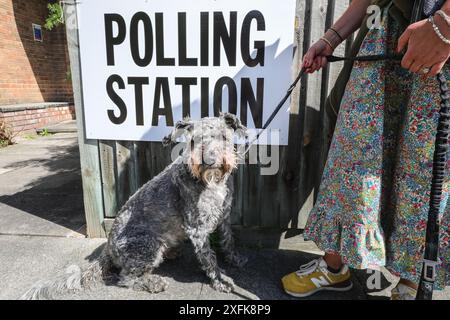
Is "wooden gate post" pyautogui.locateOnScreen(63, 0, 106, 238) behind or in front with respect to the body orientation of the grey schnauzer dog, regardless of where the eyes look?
behind

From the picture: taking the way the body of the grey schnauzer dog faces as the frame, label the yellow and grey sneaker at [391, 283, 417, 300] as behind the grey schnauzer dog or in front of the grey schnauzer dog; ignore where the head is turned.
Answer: in front

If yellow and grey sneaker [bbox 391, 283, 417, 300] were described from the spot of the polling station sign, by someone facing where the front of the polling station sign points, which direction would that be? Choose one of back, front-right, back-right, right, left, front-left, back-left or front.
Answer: front-left

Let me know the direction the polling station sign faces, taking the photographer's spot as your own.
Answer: facing the viewer

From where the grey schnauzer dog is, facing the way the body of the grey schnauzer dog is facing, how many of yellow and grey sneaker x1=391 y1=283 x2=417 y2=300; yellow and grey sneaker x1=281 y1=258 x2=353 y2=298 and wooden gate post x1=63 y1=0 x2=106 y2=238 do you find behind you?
1

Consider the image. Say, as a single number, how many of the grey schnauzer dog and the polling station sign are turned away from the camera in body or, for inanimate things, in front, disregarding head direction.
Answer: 0

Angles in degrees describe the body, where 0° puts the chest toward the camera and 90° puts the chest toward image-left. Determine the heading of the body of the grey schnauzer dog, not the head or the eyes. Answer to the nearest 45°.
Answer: approximately 315°
